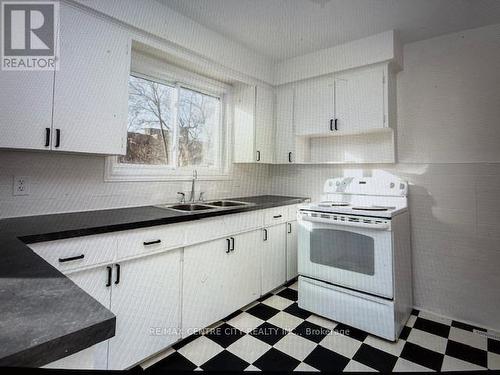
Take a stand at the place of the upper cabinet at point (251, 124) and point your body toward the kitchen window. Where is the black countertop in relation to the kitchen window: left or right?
left

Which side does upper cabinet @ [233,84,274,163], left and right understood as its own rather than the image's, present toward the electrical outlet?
right

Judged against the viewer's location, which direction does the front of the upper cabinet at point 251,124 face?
facing the viewer and to the right of the viewer

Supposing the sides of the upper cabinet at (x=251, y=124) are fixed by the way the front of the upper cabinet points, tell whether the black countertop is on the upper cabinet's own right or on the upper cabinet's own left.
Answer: on the upper cabinet's own right

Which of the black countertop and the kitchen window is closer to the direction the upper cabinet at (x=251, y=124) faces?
the black countertop

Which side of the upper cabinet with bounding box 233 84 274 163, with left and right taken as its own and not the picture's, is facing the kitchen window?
right
